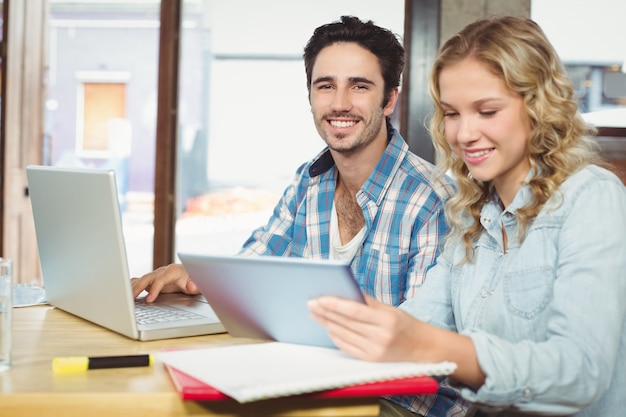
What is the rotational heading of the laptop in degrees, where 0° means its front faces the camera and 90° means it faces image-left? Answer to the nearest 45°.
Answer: approximately 225°

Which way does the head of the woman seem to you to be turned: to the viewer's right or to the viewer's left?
to the viewer's left

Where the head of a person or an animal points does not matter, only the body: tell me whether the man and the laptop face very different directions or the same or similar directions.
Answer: very different directions

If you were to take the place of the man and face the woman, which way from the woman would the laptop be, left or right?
right

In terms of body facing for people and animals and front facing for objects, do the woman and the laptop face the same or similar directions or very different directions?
very different directions

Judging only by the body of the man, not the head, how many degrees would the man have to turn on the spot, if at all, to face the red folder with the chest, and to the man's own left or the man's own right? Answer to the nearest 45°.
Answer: approximately 45° to the man's own left
